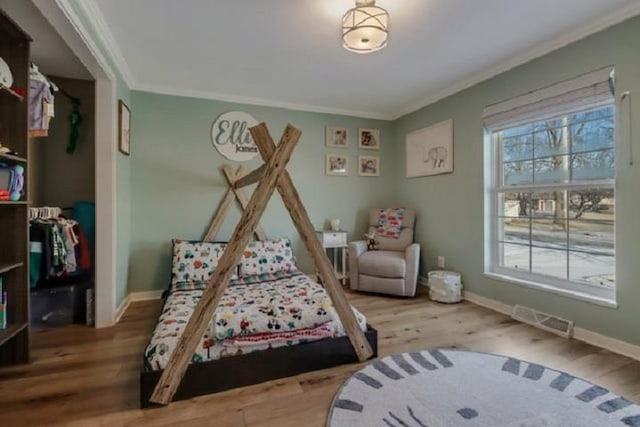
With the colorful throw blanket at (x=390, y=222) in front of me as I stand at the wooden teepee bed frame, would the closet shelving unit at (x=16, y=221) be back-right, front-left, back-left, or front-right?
back-left

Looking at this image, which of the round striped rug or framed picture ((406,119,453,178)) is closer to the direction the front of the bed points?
the round striped rug

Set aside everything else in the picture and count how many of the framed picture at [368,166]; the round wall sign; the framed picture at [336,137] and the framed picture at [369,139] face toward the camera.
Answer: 4

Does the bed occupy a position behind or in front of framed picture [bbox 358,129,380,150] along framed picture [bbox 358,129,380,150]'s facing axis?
in front

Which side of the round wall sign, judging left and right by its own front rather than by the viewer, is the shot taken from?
front

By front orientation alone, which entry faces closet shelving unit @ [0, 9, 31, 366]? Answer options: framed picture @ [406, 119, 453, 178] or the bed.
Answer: the framed picture

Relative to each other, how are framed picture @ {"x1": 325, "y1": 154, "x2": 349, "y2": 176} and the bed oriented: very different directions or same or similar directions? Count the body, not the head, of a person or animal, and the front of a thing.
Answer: same or similar directions

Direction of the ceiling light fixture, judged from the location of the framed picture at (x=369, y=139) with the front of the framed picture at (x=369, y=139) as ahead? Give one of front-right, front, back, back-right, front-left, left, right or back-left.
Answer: front

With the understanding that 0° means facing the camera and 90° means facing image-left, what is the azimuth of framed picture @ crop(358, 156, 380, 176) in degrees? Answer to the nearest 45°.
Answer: approximately 0°

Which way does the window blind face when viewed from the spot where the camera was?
facing the viewer and to the left of the viewer

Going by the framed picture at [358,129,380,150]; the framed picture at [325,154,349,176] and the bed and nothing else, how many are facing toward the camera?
3

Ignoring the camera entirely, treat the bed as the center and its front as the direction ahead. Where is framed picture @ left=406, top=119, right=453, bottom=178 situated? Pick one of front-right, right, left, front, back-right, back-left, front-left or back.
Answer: back-left

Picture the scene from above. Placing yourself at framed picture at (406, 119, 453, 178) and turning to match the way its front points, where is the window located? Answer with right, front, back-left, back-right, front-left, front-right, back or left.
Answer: left

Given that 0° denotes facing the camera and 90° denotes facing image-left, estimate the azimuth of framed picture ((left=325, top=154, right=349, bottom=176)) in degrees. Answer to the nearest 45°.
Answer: approximately 0°

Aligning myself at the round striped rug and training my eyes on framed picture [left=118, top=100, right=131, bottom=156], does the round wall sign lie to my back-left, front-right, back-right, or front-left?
front-right

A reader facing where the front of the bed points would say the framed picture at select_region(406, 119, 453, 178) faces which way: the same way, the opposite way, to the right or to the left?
to the right

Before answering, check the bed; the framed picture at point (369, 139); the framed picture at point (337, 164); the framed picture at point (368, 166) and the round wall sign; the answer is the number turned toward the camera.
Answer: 5

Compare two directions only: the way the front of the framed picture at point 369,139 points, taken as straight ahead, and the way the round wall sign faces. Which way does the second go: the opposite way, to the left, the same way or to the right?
the same way
